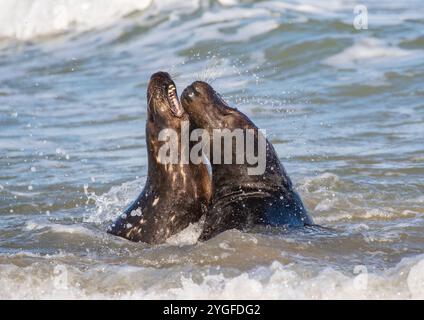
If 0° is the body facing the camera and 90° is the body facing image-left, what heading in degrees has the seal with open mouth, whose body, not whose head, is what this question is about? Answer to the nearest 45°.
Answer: approximately 270°
